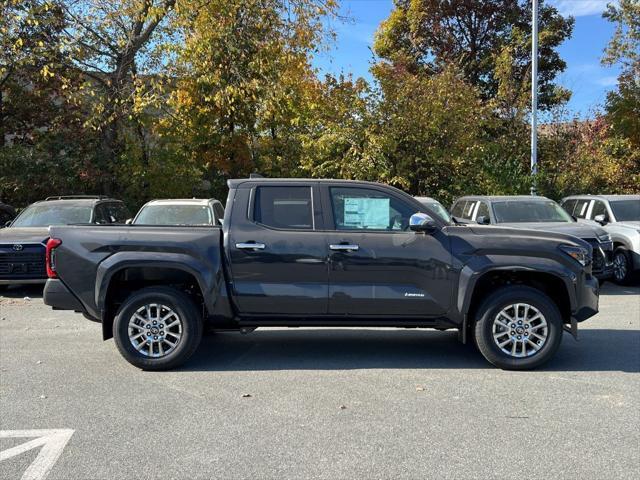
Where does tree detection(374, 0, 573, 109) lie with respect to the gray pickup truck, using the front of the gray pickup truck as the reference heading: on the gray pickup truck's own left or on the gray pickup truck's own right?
on the gray pickup truck's own left

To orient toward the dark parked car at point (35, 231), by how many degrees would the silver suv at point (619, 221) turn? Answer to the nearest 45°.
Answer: approximately 90° to its right

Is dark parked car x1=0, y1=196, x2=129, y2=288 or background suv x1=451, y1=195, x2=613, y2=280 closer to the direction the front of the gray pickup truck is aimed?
the background suv

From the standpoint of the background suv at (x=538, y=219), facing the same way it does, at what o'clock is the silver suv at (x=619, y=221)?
The silver suv is roughly at 9 o'clock from the background suv.

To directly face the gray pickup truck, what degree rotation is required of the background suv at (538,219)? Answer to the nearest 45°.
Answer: approximately 45° to its right

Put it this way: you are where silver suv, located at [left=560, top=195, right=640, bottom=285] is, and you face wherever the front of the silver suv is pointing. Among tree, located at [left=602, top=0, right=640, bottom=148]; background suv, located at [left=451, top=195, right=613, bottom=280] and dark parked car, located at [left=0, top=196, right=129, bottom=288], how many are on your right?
2

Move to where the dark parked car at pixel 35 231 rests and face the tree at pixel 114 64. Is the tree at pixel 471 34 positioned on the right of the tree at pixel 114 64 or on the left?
right

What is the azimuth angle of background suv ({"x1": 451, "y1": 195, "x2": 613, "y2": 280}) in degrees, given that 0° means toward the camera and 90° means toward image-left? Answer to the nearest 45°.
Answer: approximately 315°

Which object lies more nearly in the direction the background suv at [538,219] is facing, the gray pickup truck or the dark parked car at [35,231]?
the gray pickup truck

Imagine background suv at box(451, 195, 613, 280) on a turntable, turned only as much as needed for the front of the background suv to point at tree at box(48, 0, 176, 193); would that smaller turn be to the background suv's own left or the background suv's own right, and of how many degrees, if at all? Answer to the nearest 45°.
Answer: approximately 135° to the background suv's own right

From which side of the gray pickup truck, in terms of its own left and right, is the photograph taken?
right

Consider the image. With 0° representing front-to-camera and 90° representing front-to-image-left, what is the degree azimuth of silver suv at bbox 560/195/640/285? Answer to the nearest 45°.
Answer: approximately 315°

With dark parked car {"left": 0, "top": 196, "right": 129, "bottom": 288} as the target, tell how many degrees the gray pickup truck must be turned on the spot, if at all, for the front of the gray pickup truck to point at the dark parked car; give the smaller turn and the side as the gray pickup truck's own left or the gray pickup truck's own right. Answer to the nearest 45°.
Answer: approximately 135° to the gray pickup truck's own left
